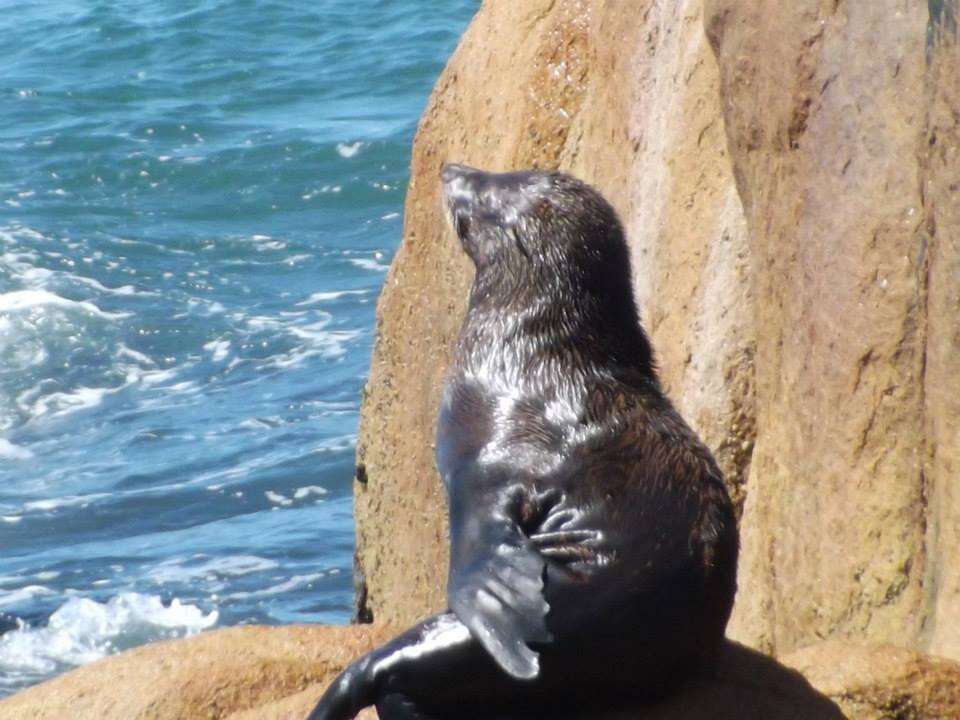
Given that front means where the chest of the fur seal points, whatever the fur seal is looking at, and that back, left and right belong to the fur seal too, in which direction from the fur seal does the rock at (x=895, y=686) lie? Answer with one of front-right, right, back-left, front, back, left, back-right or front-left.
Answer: back

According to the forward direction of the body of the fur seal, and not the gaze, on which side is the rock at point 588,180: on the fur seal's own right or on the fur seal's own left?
on the fur seal's own right

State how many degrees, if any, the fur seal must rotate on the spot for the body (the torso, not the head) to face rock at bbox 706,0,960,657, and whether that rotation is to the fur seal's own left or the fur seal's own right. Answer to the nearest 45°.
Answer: approximately 135° to the fur seal's own right

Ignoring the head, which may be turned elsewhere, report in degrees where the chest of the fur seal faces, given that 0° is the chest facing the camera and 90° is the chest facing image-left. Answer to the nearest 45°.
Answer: approximately 90°
